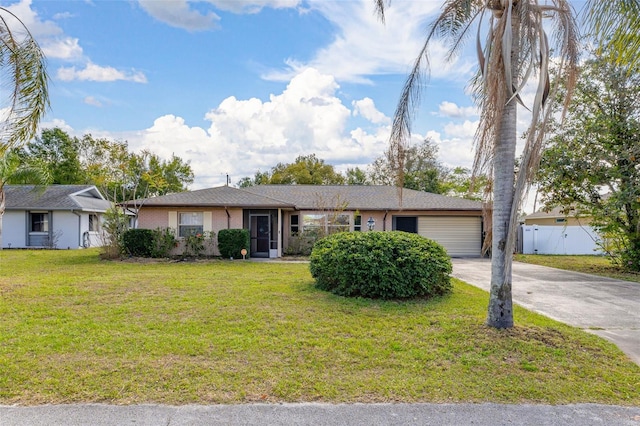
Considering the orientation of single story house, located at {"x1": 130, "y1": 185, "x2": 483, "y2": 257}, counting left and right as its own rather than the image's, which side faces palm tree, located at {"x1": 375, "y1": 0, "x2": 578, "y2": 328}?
front

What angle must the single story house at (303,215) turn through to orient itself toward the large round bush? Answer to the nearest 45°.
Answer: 0° — it already faces it

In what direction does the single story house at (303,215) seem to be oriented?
toward the camera

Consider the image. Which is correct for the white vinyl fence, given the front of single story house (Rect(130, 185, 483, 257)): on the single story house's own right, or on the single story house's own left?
on the single story house's own left

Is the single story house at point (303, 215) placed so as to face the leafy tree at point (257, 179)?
no

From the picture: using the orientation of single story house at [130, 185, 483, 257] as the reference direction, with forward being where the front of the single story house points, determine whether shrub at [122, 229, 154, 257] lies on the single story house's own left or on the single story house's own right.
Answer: on the single story house's own right

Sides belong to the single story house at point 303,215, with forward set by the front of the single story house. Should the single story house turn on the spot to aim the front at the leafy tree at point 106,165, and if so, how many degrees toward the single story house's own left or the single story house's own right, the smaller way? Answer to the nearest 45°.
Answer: approximately 135° to the single story house's own right
